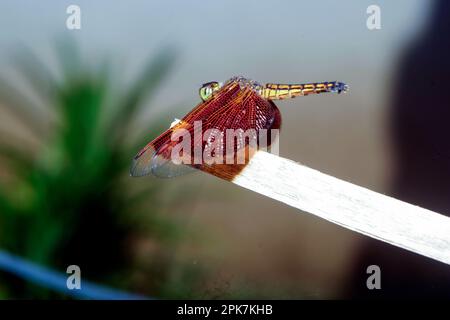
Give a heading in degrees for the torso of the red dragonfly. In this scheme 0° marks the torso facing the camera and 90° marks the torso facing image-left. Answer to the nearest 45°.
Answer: approximately 90°
